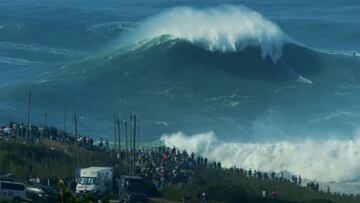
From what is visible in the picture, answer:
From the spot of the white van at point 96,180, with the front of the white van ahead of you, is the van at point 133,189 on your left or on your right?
on your left

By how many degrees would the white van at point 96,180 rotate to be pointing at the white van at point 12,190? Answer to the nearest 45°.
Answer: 0° — it already faces it

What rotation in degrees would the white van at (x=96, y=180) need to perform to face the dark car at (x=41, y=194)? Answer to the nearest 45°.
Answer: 0° — it already faces it

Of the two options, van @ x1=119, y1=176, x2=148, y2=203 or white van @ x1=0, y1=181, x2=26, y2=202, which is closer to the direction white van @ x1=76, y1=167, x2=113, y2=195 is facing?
the white van

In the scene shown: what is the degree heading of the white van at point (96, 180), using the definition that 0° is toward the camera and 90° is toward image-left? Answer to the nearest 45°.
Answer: approximately 45°
